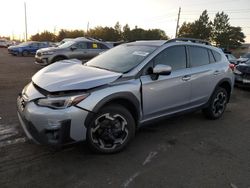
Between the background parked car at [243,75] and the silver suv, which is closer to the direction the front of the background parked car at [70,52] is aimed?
the silver suv

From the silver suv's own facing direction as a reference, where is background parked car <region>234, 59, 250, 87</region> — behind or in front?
behind

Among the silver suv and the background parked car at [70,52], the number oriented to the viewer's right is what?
0

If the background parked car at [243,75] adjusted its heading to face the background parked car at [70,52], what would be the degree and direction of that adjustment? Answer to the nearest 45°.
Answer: approximately 45° to its right

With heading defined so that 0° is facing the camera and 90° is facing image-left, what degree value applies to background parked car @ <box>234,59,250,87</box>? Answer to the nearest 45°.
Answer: approximately 45°

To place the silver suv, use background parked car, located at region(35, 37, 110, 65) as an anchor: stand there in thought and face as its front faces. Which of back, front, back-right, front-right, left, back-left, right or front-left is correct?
front-left

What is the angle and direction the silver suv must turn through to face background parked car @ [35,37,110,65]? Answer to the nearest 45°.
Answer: approximately 135° to its right

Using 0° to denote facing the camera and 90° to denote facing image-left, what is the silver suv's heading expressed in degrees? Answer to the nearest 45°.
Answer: approximately 45°

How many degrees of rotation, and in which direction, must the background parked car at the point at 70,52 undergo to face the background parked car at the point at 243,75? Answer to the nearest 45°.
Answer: approximately 90° to its left

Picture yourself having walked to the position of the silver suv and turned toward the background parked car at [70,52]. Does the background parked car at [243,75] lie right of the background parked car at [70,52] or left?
right
